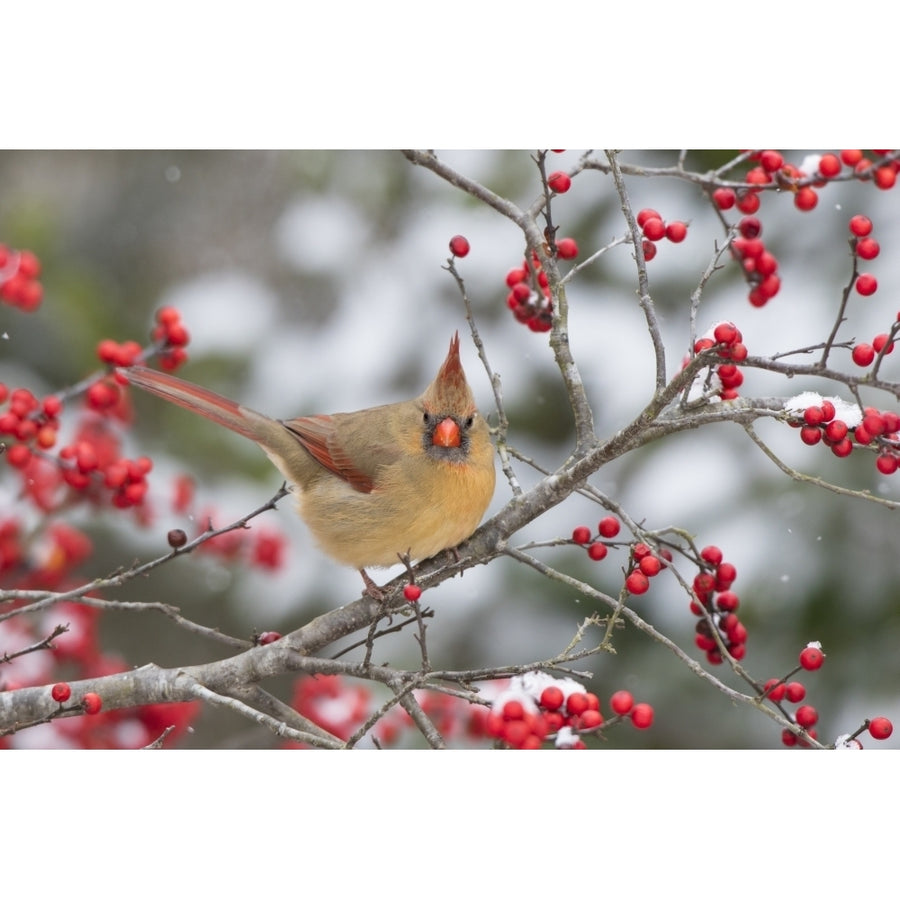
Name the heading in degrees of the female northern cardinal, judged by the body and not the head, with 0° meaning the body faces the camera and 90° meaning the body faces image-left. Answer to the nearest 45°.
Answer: approximately 315°
